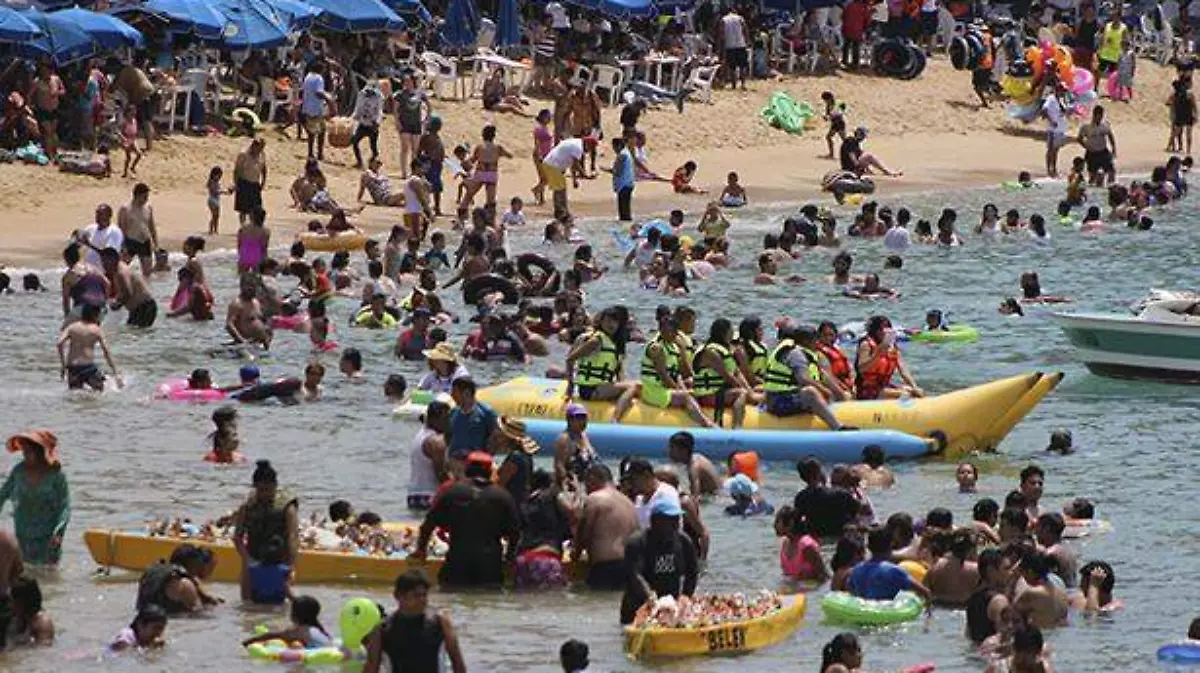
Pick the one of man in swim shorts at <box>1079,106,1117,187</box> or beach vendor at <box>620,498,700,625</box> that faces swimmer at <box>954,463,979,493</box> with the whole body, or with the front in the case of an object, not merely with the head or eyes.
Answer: the man in swim shorts

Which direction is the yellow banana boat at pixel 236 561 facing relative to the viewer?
to the viewer's left

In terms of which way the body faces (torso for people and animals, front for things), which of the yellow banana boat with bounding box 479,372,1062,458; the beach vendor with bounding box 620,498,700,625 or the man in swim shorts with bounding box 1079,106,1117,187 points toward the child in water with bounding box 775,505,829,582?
the man in swim shorts

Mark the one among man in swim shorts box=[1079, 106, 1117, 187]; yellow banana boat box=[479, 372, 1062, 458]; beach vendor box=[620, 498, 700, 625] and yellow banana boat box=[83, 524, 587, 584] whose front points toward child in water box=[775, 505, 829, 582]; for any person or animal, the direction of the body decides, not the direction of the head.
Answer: the man in swim shorts

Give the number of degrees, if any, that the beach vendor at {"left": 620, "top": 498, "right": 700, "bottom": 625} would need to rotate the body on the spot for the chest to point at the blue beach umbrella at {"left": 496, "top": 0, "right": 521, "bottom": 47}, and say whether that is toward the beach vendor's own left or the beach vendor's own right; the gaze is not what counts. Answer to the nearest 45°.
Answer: approximately 180°

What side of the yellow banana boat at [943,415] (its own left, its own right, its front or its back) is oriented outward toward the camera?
right

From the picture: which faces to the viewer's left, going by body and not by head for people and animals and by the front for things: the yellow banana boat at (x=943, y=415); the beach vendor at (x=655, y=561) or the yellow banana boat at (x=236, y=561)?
the yellow banana boat at (x=236, y=561)

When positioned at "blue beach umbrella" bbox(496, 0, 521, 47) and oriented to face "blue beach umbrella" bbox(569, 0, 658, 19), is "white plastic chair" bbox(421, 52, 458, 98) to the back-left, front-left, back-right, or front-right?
back-right
